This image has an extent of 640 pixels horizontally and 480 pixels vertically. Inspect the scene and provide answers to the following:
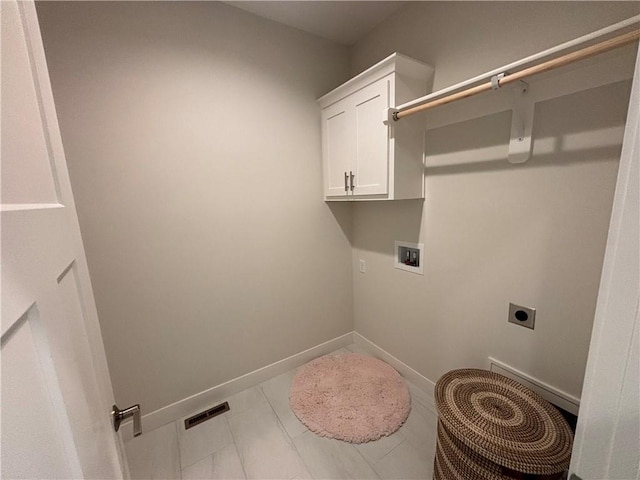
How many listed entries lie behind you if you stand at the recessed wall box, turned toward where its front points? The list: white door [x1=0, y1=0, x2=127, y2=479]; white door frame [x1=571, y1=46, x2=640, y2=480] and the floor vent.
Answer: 0

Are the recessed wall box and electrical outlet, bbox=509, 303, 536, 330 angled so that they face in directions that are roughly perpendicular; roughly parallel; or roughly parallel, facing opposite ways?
roughly parallel

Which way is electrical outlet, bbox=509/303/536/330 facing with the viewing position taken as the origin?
facing the viewer and to the left of the viewer

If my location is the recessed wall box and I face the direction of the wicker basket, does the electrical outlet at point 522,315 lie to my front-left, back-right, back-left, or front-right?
front-left

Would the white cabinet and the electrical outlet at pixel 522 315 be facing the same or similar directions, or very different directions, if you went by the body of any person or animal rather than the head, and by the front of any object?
same or similar directions

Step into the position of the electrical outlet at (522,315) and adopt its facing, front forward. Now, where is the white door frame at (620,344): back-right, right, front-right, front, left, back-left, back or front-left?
front-left

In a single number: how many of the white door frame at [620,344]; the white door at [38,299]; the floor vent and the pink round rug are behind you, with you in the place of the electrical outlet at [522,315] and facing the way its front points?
0

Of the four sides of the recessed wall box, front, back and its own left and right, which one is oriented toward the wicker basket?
left

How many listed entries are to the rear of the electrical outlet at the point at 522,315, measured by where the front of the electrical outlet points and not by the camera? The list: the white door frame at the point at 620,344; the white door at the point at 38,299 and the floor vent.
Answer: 0

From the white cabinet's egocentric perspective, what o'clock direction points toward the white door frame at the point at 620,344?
The white door frame is roughly at 10 o'clock from the white cabinet.

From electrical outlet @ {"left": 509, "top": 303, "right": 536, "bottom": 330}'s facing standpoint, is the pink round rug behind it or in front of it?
in front

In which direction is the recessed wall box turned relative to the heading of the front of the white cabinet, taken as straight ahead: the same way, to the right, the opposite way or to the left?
the same way

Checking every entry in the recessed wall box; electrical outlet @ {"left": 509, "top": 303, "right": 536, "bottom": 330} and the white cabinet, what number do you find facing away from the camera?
0

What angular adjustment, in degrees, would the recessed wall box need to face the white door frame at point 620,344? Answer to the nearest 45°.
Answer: approximately 45° to its left

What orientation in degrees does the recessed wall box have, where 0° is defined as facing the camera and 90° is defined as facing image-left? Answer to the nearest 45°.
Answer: approximately 45°
